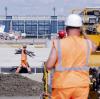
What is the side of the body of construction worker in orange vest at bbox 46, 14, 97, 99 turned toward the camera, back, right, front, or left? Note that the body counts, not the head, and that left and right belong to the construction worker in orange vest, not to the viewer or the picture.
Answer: back

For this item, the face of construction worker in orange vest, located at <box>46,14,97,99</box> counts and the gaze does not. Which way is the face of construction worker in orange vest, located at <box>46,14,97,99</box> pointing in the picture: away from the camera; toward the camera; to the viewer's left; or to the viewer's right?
away from the camera
